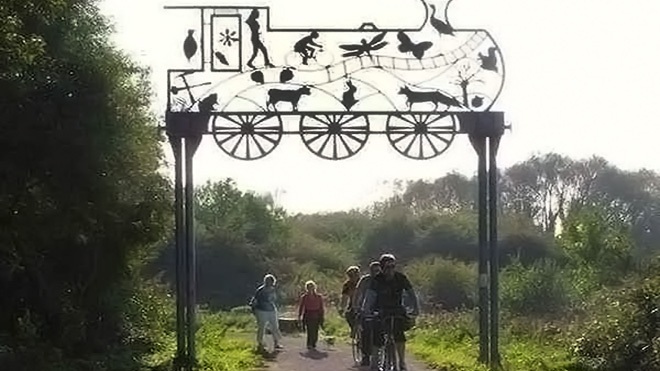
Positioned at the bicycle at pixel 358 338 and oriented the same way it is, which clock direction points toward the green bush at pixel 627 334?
The green bush is roughly at 9 o'clock from the bicycle.

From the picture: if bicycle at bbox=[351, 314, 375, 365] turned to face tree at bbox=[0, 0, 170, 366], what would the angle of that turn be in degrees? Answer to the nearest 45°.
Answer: approximately 90° to its right

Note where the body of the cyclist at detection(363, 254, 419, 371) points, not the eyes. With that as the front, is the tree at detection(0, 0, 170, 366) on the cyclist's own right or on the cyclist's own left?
on the cyclist's own right

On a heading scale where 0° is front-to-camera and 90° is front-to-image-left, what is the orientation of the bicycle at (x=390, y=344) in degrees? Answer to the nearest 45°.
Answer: approximately 0°

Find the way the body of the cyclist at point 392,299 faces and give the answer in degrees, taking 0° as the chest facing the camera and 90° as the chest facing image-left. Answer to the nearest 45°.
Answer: approximately 0°
